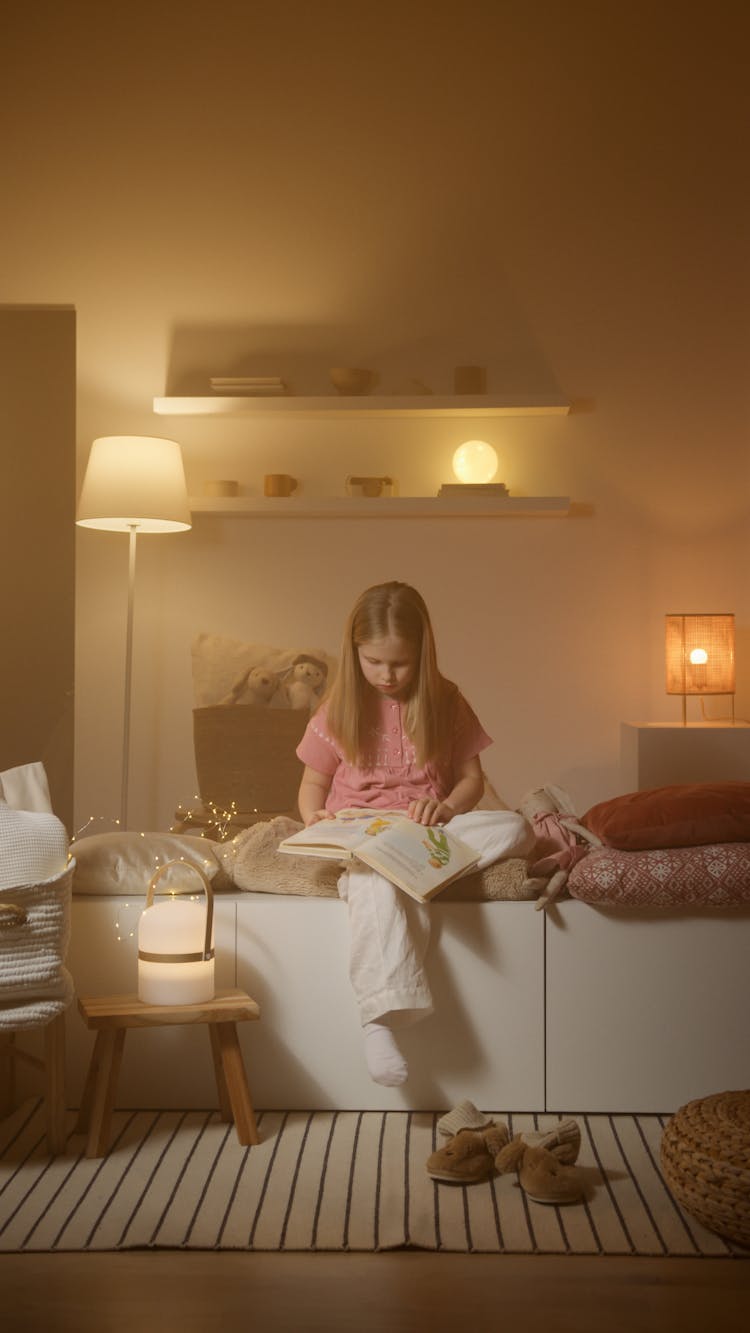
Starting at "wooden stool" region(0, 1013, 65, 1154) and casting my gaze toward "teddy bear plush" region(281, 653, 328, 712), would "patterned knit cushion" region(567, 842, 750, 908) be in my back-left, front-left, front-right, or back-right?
front-right

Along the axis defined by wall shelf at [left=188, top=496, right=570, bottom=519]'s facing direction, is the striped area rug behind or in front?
in front

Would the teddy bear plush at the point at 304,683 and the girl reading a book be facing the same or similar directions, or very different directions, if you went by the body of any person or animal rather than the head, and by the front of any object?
same or similar directions

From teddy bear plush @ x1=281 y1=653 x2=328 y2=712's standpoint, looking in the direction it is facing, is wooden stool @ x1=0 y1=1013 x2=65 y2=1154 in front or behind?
in front

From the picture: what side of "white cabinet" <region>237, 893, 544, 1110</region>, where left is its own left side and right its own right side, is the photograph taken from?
front

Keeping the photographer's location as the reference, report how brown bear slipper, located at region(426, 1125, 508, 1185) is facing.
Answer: facing the viewer and to the left of the viewer

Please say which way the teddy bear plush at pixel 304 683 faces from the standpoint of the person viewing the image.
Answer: facing the viewer

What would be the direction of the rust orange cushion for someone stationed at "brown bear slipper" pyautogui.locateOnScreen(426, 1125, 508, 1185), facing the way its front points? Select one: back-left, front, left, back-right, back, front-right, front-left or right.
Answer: back

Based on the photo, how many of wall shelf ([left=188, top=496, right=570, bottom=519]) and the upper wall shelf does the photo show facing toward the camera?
2

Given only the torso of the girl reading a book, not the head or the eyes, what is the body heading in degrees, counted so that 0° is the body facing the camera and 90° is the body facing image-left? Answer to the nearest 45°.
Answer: approximately 0°
